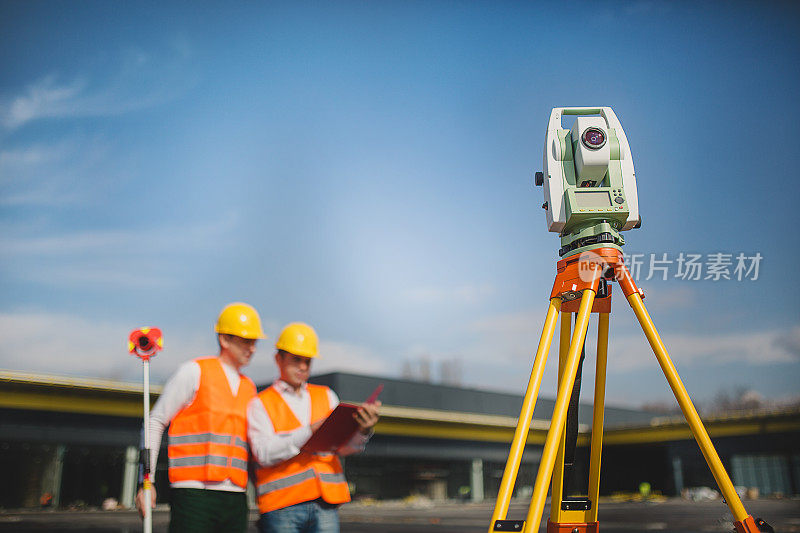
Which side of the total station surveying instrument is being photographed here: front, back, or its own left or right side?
front

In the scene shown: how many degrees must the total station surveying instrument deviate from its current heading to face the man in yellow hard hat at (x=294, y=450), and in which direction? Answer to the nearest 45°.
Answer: approximately 90° to its right

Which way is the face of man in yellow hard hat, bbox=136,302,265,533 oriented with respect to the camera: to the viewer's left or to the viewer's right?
to the viewer's right

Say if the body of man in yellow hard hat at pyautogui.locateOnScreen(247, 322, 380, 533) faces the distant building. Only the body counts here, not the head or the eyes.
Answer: no

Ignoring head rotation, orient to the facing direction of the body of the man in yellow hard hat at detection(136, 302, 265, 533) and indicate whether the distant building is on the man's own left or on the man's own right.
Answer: on the man's own left

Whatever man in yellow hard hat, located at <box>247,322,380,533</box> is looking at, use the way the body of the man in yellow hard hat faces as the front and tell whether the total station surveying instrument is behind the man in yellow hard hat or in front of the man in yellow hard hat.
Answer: in front

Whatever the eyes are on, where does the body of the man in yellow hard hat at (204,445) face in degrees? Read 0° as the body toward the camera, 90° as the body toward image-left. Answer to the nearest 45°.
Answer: approximately 315°

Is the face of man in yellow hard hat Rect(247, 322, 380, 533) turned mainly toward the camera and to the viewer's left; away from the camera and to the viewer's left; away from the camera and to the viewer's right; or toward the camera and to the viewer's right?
toward the camera and to the viewer's right

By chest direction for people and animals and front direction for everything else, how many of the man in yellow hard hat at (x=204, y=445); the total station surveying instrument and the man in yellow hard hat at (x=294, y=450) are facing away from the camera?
0

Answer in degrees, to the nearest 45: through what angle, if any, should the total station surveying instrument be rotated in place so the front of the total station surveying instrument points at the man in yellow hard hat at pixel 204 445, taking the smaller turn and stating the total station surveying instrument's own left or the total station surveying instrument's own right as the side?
approximately 90° to the total station surveying instrument's own right

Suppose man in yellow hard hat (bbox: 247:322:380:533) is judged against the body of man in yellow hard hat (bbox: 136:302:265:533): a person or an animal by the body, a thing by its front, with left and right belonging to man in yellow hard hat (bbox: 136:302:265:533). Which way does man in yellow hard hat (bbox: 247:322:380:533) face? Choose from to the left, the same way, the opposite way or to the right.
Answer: the same way
